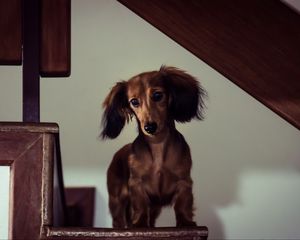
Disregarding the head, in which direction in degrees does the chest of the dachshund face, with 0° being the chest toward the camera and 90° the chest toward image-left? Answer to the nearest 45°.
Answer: approximately 0°
